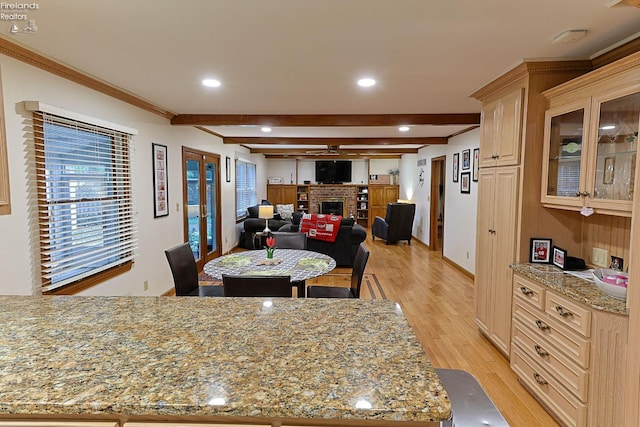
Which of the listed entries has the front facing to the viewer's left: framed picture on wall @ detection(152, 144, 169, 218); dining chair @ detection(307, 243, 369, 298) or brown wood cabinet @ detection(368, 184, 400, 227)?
the dining chair

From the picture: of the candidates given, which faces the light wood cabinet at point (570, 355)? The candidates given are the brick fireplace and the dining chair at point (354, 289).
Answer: the brick fireplace

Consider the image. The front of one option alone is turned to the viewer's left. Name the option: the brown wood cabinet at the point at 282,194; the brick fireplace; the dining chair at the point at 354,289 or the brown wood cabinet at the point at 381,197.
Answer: the dining chair

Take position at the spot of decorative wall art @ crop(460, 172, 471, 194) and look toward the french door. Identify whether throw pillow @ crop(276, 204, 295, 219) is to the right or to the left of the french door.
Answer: right

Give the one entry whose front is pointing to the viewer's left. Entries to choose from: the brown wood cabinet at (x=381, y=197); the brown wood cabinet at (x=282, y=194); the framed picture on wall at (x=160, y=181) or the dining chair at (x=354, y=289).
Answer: the dining chair

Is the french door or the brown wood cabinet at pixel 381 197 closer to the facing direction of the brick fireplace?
the french door

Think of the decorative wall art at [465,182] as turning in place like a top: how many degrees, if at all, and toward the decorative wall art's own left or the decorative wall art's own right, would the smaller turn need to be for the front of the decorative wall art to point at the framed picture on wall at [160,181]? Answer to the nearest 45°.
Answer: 0° — it already faces it
